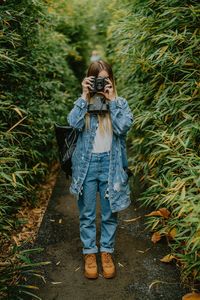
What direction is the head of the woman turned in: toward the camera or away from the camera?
toward the camera

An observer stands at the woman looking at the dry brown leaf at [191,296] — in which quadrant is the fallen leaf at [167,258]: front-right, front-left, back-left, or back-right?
front-left

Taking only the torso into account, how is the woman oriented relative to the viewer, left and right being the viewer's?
facing the viewer

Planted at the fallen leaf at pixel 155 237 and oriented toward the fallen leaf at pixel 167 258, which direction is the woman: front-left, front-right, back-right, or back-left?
front-right
